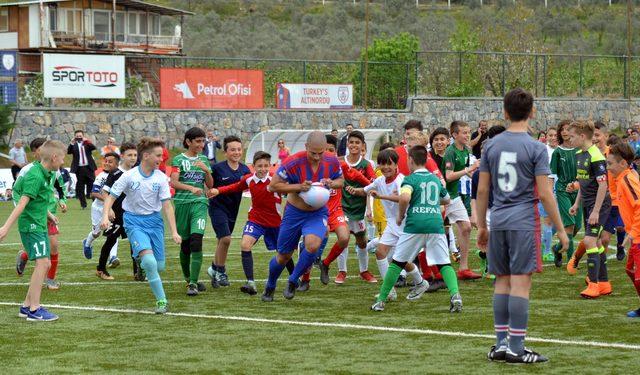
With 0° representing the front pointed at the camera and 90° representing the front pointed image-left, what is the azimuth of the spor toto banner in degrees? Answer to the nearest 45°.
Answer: approximately 0°

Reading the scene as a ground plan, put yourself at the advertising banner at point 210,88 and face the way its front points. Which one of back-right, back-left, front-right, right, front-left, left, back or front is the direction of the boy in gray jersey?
front

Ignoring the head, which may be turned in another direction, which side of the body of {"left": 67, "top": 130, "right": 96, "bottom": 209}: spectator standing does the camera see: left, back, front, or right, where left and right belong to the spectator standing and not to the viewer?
front

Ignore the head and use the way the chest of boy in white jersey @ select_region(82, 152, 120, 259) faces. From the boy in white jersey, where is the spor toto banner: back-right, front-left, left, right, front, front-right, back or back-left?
back-left

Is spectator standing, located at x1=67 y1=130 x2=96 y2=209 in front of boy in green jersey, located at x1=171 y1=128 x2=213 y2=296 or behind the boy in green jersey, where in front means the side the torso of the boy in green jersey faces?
behind

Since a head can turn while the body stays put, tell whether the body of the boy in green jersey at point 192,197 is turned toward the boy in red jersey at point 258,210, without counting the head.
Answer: no

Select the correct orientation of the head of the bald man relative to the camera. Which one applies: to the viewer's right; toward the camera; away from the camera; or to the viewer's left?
toward the camera

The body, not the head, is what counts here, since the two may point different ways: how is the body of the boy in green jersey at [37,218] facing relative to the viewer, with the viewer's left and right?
facing to the right of the viewer

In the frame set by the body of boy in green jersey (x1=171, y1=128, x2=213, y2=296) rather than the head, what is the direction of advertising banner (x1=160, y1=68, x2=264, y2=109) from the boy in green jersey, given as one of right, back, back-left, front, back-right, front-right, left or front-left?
back

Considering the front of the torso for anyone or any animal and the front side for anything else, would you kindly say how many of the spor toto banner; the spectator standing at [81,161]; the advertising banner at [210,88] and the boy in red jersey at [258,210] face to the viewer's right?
0

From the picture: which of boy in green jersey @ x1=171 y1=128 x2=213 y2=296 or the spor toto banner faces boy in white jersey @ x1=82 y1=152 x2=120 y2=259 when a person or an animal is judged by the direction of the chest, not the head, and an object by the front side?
the spor toto banner

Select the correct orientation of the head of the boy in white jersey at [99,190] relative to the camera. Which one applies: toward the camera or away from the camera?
toward the camera

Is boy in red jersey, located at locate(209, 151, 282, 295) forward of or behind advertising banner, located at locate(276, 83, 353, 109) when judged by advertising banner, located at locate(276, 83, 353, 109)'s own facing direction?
forward

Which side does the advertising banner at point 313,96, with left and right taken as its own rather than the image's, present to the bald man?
front

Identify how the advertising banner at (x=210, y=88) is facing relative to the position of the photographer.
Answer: facing the viewer

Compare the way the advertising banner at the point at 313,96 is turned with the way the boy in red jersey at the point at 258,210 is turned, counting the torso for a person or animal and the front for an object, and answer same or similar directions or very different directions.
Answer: same or similar directions
